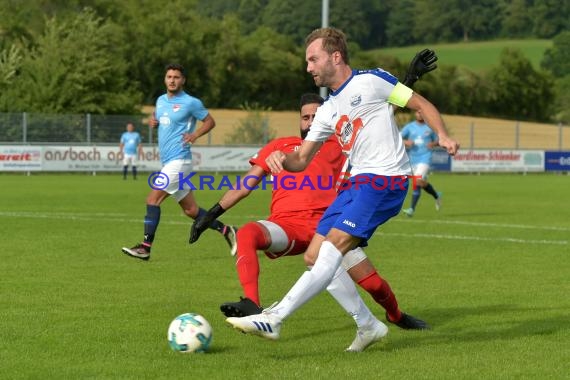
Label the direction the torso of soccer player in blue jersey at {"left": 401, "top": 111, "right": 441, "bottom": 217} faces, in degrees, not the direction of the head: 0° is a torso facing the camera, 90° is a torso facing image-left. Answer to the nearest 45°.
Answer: approximately 45°

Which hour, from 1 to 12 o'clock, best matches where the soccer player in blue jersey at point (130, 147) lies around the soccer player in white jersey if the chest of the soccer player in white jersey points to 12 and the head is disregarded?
The soccer player in blue jersey is roughly at 4 o'clock from the soccer player in white jersey.

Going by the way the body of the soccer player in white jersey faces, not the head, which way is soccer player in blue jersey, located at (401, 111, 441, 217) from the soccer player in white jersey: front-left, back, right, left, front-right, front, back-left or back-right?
back-right

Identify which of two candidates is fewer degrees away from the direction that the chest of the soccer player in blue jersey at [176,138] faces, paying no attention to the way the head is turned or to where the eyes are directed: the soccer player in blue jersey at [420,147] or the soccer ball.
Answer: the soccer ball

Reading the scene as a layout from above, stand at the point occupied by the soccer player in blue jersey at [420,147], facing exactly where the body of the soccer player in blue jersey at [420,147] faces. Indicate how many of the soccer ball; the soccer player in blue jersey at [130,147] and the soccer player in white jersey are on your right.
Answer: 1

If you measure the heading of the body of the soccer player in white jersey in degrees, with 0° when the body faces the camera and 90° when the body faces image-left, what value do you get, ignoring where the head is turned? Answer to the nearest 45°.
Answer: approximately 45°

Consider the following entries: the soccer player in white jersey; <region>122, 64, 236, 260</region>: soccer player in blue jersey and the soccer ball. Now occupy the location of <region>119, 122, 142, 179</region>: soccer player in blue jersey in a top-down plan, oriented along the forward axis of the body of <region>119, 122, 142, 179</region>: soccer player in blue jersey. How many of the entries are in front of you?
3

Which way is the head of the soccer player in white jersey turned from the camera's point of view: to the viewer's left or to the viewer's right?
to the viewer's left

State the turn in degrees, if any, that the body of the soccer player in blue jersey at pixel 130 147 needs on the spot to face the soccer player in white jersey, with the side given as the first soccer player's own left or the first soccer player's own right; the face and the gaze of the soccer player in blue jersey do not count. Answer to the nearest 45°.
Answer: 0° — they already face them

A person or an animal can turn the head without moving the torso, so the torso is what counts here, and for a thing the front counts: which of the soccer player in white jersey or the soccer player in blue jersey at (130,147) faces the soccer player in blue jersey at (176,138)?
the soccer player in blue jersey at (130,147)
